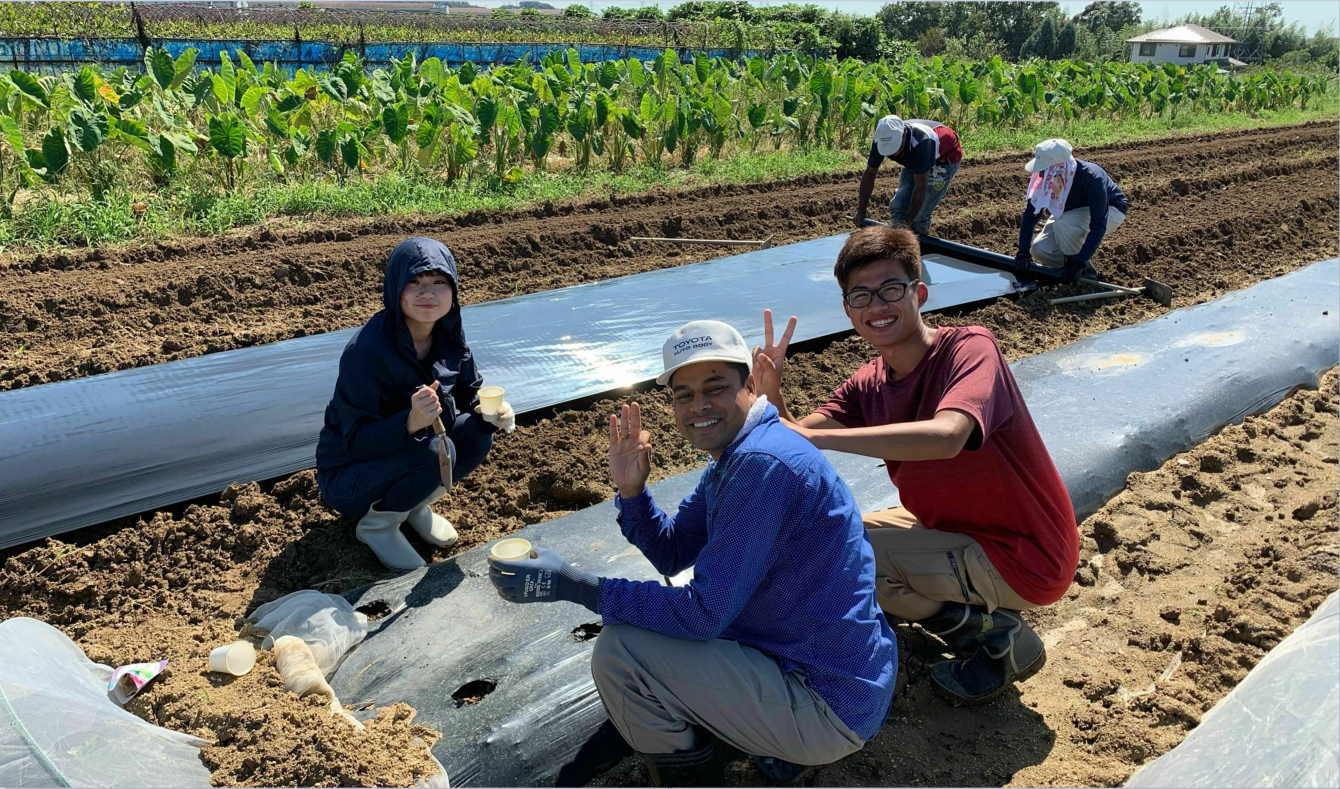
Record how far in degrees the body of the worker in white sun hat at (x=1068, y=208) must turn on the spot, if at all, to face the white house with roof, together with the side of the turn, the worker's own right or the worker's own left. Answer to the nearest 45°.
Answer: approximately 135° to the worker's own right

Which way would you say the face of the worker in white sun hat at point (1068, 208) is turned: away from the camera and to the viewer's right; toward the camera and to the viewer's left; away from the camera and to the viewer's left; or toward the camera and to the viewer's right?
toward the camera and to the viewer's left

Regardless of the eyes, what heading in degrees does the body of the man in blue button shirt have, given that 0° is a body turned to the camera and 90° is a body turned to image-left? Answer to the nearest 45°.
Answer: approximately 90°

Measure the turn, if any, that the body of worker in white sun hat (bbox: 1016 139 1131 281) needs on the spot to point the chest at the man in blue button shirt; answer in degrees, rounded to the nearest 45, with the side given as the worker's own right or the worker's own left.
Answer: approximately 45° to the worker's own left

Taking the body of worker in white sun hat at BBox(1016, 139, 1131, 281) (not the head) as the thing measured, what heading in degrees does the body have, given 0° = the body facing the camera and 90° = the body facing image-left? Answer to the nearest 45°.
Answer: approximately 45°

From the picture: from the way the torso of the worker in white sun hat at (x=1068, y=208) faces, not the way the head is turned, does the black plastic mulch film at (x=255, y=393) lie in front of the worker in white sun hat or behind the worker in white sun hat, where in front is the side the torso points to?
in front

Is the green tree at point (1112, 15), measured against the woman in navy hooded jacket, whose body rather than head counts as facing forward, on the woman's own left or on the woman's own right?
on the woman's own left

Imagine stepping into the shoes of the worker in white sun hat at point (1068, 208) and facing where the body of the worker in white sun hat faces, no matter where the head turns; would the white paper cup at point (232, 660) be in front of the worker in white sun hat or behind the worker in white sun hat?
in front

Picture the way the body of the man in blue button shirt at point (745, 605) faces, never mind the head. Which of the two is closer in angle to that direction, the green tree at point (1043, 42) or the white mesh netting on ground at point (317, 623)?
the white mesh netting on ground

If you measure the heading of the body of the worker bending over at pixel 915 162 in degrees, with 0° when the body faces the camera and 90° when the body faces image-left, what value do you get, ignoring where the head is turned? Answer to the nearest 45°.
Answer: approximately 45°

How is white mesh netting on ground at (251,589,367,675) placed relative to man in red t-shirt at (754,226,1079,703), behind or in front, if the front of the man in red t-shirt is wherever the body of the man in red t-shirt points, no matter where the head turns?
in front

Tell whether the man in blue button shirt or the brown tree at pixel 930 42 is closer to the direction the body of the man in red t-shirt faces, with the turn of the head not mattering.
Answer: the man in blue button shirt

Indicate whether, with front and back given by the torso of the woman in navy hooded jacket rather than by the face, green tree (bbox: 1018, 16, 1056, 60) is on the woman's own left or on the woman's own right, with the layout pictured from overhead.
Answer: on the woman's own left
